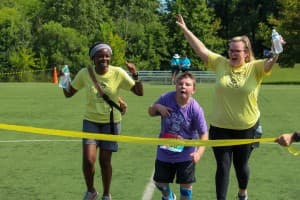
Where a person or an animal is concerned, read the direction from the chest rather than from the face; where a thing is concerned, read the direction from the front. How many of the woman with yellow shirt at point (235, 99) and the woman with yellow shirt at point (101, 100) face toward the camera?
2

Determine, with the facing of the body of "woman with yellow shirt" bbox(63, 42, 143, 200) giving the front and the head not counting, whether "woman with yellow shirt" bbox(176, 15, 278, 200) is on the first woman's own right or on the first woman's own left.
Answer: on the first woman's own left

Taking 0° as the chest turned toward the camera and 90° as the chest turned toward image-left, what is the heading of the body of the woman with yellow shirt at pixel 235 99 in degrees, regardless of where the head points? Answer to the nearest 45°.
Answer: approximately 0°

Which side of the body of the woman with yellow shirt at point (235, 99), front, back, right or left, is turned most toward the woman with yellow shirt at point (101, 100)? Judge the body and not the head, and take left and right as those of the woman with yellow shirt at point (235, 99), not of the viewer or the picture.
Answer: right
